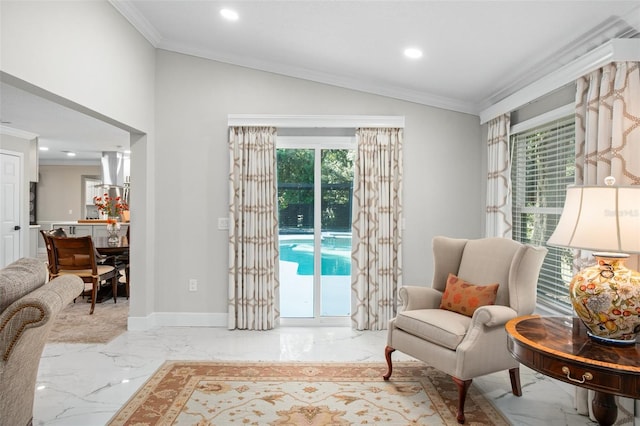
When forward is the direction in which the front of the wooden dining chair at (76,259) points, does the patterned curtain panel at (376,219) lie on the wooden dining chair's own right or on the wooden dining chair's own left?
on the wooden dining chair's own right

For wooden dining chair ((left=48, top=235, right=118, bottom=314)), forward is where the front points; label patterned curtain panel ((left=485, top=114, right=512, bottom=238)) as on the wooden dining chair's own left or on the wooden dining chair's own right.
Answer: on the wooden dining chair's own right

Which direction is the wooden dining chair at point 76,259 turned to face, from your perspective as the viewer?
facing away from the viewer and to the right of the viewer

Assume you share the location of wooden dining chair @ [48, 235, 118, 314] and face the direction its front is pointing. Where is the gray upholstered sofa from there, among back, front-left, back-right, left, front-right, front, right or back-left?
back-right

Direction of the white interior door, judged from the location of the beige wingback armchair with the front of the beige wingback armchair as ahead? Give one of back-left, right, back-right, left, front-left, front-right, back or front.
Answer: front-right

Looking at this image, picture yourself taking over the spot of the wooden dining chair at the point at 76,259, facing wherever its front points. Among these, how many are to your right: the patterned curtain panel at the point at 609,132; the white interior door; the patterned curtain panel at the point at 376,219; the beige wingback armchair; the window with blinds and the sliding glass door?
5

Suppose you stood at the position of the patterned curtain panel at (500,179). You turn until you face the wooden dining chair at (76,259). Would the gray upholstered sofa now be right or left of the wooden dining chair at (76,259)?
left

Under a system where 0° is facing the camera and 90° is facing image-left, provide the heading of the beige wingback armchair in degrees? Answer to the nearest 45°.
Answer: approximately 45°

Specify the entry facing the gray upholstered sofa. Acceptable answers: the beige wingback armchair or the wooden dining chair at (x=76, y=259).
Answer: the beige wingback armchair

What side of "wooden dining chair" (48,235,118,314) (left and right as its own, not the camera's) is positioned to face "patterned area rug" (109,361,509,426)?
right

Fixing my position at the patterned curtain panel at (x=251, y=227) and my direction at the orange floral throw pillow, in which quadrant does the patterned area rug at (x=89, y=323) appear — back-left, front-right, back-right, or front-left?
back-right

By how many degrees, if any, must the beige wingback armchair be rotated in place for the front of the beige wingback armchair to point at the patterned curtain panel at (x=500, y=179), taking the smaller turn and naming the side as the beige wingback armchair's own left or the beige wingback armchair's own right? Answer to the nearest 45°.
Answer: approximately 135° to the beige wingback armchair's own right
